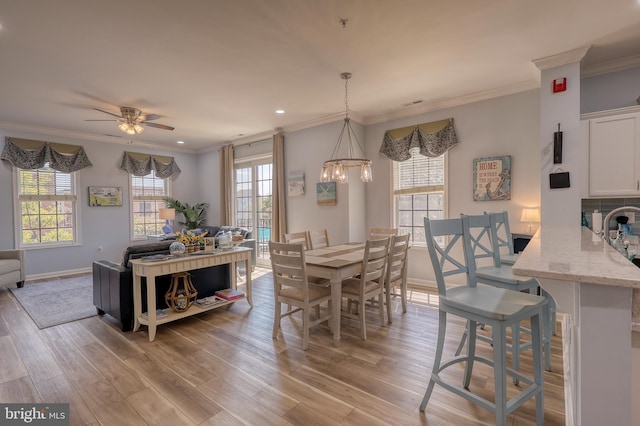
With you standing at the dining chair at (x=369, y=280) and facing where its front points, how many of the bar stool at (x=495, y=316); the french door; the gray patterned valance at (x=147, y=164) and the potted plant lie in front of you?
3

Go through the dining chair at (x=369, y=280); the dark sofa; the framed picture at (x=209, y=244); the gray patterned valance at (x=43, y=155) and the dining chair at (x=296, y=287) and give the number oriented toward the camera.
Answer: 2

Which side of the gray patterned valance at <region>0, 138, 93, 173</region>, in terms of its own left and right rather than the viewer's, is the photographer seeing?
front

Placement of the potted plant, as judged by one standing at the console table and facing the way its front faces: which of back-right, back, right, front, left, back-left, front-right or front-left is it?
back-left

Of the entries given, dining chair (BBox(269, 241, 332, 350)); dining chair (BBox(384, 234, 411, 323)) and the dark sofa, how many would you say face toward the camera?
0

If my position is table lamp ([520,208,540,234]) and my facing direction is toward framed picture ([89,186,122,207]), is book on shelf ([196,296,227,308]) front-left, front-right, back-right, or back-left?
front-left

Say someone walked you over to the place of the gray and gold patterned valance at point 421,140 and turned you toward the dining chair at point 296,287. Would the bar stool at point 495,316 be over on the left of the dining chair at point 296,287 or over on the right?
left

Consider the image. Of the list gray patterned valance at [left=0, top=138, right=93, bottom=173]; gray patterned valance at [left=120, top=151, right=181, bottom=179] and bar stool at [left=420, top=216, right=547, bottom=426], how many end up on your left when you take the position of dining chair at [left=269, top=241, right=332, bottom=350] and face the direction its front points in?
2

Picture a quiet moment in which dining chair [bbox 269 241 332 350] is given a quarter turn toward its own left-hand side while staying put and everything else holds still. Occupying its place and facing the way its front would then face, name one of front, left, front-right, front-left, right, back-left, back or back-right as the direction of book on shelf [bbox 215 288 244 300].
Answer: front

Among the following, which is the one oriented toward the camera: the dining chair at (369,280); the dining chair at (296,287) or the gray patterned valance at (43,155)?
the gray patterned valance

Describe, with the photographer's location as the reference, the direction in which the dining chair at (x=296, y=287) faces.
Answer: facing away from the viewer and to the right of the viewer

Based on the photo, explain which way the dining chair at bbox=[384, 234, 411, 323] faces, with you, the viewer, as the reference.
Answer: facing away from the viewer and to the left of the viewer

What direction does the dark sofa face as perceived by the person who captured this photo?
facing away from the viewer and to the left of the viewer

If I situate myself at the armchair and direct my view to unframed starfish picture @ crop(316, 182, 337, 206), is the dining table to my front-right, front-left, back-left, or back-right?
front-right

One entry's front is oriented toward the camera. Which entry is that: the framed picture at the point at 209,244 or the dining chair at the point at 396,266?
the framed picture

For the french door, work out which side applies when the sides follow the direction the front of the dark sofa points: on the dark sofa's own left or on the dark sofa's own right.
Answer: on the dark sofa's own right

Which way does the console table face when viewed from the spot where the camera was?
facing the viewer and to the right of the viewer

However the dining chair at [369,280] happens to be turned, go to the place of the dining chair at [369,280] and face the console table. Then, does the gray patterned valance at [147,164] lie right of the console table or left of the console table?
right

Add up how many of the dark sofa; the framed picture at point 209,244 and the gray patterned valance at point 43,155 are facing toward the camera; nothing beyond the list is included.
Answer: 2

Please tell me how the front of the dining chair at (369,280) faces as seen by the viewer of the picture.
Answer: facing away from the viewer and to the left of the viewer
